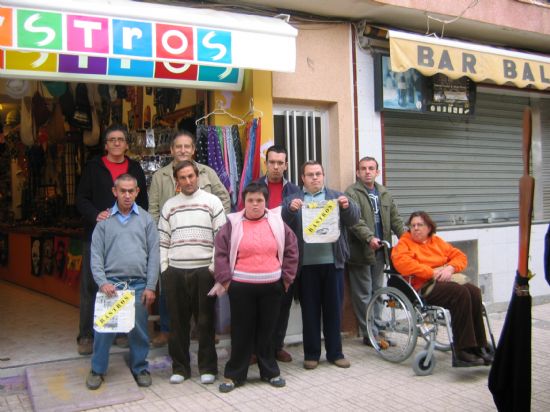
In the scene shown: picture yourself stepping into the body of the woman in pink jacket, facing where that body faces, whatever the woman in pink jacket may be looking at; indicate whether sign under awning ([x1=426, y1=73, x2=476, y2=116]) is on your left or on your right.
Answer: on your left

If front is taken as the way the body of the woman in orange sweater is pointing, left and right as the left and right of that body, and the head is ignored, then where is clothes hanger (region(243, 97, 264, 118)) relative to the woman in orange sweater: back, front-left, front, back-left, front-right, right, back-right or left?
back-right

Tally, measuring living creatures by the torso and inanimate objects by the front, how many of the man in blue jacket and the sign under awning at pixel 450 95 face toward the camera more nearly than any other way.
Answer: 2

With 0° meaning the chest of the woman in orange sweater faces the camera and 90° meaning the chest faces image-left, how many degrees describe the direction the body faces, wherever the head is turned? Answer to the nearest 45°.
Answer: approximately 315°

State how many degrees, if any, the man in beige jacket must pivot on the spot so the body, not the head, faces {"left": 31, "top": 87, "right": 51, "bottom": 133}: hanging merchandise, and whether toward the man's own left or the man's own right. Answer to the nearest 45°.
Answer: approximately 135° to the man's own right

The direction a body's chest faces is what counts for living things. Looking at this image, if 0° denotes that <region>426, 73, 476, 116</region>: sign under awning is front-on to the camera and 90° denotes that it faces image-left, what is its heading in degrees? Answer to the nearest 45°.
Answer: approximately 0°

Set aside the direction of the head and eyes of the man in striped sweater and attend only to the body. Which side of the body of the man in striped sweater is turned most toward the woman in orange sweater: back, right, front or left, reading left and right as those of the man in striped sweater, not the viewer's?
left

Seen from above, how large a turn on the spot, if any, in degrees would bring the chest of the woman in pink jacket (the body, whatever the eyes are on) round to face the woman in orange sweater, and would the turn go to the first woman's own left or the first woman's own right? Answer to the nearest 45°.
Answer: approximately 90° to the first woman's own left
